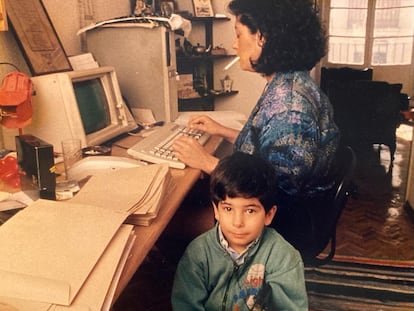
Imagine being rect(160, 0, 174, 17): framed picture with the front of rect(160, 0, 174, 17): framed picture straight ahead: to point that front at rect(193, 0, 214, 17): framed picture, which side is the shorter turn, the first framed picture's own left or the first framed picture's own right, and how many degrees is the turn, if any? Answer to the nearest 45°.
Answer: approximately 135° to the first framed picture's own left

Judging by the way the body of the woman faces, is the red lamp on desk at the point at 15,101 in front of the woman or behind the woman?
in front

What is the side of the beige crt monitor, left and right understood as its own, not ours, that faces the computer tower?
left

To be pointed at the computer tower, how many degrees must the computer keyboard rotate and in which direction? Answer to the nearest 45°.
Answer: approximately 135° to its left

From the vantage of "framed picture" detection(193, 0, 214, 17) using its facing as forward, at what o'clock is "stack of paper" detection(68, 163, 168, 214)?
The stack of paper is roughly at 12 o'clock from the framed picture.

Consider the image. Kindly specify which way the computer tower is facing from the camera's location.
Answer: facing to the right of the viewer

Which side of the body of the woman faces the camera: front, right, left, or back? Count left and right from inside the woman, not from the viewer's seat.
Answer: left

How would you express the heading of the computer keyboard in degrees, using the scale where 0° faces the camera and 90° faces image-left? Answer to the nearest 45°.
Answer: approximately 315°
